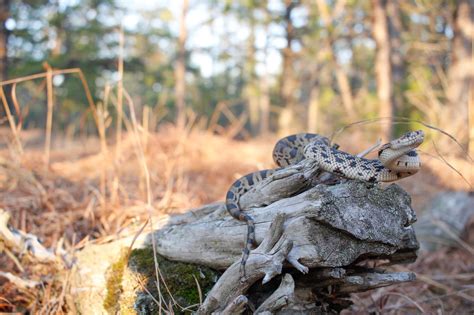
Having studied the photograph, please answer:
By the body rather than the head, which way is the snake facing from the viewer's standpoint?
to the viewer's right

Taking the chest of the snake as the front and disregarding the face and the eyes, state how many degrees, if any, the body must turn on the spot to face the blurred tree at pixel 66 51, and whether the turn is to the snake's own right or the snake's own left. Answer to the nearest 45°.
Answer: approximately 135° to the snake's own left

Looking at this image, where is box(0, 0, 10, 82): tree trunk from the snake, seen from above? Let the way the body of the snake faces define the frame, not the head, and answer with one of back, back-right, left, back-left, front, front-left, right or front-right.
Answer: back-left

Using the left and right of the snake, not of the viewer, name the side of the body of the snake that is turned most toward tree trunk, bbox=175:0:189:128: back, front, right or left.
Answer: left

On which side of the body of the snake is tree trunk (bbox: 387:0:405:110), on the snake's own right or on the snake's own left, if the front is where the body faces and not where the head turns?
on the snake's own left

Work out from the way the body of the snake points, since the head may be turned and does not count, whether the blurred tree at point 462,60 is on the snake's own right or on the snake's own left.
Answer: on the snake's own left

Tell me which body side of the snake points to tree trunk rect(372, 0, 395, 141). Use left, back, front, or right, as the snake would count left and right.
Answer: left
